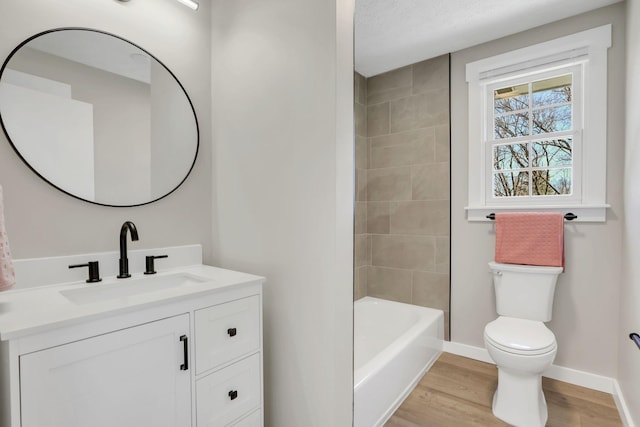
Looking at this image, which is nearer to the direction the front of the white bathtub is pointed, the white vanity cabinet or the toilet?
the toilet

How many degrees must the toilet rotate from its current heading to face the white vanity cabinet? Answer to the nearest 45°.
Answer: approximately 45° to its right

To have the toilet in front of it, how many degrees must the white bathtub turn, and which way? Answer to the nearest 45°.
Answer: approximately 45° to its left

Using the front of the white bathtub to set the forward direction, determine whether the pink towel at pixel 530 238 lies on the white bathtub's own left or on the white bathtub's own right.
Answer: on the white bathtub's own left

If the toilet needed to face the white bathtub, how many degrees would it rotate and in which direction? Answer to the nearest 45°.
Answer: approximately 90° to its right

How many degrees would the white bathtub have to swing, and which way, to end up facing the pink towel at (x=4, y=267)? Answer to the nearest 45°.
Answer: approximately 90° to its right
